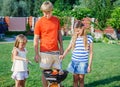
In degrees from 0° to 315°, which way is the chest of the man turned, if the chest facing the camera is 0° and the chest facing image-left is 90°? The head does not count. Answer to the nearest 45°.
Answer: approximately 0°

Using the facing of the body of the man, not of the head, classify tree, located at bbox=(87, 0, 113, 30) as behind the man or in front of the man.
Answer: behind

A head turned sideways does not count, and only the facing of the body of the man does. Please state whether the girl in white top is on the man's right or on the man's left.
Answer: on the man's right

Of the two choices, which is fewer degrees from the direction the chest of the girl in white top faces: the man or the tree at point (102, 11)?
the man

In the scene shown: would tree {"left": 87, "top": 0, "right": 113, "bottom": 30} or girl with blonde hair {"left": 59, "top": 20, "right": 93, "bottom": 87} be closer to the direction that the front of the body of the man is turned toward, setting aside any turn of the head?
the girl with blonde hair

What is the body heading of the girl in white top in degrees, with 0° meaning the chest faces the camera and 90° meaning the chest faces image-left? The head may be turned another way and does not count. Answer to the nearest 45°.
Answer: approximately 315°

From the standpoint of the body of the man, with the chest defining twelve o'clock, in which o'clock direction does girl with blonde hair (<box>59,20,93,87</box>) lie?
The girl with blonde hair is roughly at 9 o'clock from the man.
